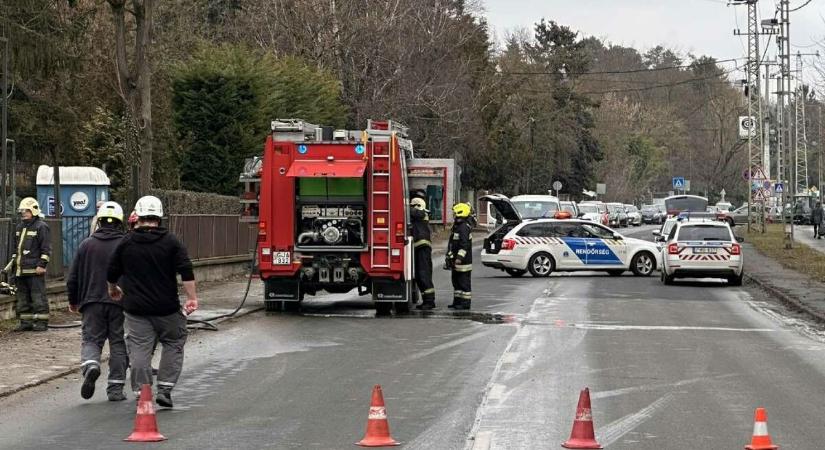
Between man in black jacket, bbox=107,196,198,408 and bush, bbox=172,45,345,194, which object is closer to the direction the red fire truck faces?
the bush

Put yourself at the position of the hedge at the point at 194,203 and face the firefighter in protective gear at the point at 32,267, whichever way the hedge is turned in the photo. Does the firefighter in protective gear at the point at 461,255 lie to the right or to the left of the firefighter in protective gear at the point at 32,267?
left

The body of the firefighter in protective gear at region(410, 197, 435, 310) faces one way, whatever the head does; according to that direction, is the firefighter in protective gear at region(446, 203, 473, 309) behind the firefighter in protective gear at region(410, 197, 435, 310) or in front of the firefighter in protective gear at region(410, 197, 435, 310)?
behind

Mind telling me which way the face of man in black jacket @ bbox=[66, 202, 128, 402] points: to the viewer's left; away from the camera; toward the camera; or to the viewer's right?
away from the camera

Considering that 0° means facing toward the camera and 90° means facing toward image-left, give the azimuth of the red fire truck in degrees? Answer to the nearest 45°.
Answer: approximately 180°

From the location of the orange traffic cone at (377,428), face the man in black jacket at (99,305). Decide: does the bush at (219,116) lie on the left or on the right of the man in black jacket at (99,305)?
right

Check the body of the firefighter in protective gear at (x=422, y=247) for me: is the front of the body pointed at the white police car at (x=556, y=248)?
no

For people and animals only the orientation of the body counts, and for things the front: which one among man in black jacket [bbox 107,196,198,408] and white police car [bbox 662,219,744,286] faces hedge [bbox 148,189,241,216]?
the man in black jacket

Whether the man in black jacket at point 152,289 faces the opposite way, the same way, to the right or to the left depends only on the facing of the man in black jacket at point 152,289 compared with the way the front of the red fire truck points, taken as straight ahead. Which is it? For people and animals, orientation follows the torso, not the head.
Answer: the same way

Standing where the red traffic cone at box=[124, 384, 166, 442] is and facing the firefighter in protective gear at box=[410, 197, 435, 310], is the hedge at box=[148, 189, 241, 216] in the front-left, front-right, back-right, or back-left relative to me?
front-left

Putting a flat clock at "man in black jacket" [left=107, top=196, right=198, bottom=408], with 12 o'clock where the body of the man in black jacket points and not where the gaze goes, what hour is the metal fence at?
The metal fence is roughly at 12 o'clock from the man in black jacket.

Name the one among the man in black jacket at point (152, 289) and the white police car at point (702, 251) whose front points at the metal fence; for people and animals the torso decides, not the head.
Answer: the man in black jacket

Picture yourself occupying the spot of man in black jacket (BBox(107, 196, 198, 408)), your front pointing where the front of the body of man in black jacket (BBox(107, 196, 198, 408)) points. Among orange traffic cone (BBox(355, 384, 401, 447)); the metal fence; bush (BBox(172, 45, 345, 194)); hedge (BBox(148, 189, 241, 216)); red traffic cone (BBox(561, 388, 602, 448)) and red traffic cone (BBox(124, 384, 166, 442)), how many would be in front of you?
3

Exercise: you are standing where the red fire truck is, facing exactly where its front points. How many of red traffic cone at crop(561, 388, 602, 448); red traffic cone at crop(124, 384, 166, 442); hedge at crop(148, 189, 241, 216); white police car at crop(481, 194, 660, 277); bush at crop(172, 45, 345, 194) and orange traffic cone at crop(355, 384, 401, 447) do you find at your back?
3

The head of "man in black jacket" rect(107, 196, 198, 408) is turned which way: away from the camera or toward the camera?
away from the camera

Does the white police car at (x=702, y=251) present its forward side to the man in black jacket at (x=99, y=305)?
no

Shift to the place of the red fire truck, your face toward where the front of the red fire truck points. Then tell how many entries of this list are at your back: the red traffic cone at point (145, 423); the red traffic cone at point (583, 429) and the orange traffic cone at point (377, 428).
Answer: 3
